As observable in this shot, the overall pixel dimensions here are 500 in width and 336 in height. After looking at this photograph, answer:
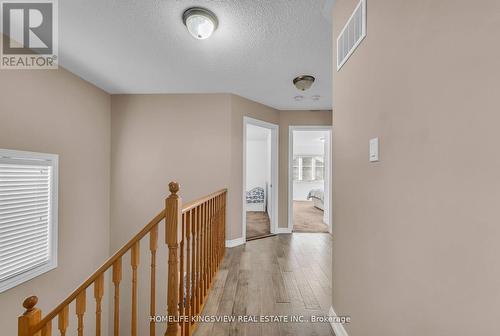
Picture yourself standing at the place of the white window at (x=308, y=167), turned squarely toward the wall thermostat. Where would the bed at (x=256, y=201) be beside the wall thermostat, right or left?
right

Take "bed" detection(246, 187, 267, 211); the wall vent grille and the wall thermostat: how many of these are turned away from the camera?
0

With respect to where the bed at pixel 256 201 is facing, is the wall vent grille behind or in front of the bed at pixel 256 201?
in front

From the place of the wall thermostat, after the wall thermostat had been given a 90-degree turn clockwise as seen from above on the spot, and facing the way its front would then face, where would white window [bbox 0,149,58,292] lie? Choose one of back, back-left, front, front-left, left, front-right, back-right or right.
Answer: front-left

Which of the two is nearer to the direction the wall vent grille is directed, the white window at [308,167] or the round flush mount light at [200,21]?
the round flush mount light

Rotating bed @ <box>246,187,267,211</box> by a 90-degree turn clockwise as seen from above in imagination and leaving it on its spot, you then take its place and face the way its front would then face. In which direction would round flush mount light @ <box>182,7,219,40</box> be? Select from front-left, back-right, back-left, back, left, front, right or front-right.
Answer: left

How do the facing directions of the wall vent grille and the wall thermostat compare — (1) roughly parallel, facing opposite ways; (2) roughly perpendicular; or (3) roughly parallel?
roughly parallel

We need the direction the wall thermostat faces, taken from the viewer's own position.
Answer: facing the viewer and to the left of the viewer

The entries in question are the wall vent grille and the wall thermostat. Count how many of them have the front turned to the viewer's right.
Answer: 0

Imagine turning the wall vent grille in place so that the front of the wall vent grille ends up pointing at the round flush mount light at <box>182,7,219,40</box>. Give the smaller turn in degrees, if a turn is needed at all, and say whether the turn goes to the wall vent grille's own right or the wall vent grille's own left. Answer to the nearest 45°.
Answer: approximately 45° to the wall vent grille's own right

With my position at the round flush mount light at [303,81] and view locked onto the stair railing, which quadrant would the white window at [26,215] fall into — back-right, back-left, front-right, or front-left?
front-right

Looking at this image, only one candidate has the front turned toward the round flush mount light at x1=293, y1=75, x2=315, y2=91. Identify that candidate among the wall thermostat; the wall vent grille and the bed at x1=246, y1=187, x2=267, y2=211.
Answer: the bed
